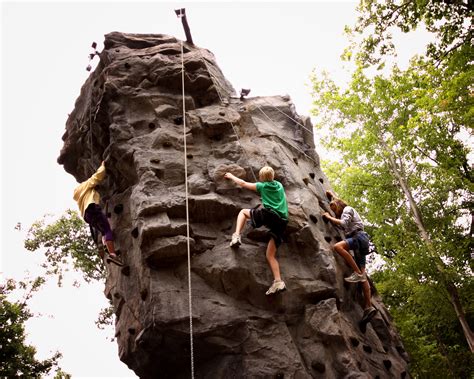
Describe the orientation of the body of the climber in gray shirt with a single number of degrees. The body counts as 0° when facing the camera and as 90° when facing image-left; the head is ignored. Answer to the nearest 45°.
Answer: approximately 90°

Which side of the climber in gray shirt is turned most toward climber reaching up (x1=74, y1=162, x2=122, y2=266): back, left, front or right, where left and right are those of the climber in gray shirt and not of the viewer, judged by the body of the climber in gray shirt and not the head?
front

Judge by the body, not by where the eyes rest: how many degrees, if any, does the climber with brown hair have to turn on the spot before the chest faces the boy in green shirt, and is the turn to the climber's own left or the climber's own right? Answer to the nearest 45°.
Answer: approximately 45° to the climber's own left

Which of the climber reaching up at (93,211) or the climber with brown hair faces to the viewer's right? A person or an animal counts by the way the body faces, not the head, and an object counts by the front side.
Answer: the climber reaching up

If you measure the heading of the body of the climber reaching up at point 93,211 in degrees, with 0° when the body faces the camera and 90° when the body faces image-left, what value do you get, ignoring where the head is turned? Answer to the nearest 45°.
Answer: approximately 270°

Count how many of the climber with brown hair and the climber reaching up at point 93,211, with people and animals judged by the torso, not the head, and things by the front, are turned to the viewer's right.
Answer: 1

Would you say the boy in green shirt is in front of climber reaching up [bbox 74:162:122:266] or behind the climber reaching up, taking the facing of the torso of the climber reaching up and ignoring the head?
in front

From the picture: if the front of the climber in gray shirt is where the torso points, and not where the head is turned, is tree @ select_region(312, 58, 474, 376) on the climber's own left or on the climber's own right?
on the climber's own right
